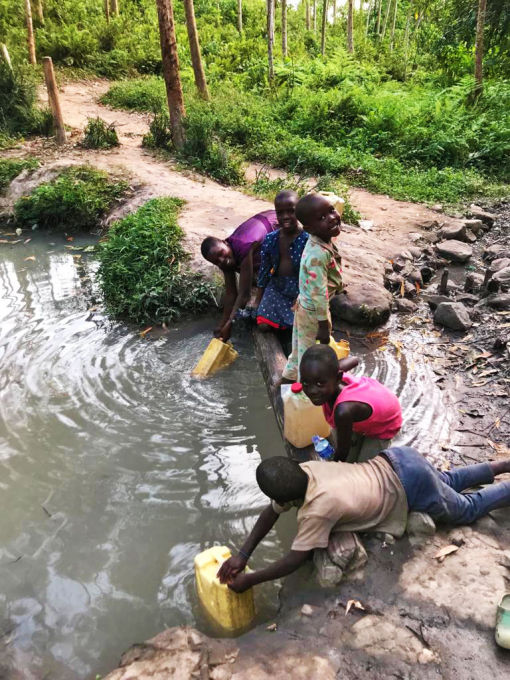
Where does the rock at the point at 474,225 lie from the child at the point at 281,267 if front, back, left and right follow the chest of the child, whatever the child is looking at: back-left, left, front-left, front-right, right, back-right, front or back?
back-left

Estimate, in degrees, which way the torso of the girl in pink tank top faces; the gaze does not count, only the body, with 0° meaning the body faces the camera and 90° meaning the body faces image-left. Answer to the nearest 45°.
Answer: approximately 90°

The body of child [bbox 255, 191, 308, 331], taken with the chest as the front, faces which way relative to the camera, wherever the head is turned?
toward the camera

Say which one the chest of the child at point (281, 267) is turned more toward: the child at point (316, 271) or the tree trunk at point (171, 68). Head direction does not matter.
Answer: the child

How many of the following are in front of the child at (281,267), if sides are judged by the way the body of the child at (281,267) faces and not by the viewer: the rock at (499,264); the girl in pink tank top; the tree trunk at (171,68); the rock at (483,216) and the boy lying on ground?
2

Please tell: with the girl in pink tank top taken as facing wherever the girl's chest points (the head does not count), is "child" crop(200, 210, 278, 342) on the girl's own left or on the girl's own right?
on the girl's own right

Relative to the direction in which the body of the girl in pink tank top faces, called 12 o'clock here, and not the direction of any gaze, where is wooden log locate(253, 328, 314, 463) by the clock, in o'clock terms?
The wooden log is roughly at 2 o'clock from the girl in pink tank top.

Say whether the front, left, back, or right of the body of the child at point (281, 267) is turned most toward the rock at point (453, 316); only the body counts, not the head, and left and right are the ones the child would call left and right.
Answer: left
